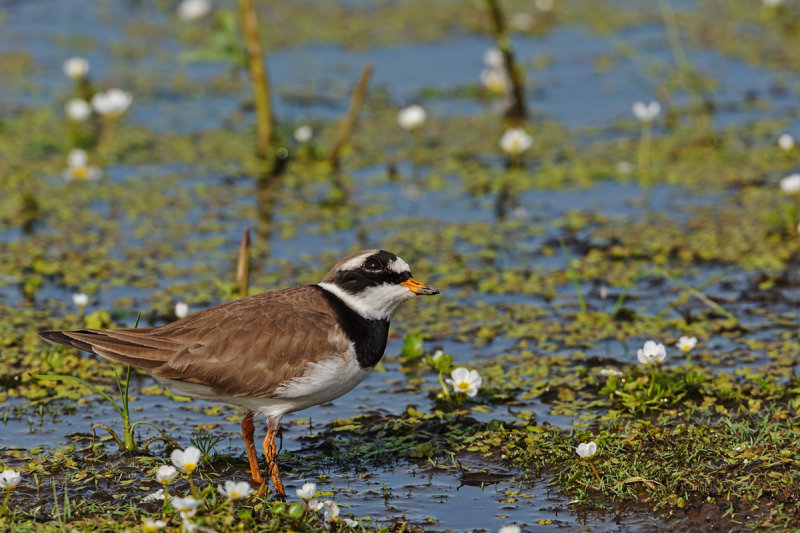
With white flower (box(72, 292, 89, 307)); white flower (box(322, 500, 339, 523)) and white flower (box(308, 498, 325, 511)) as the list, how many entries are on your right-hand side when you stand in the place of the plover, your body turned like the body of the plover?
2

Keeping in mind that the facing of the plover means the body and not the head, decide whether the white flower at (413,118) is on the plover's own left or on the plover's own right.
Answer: on the plover's own left

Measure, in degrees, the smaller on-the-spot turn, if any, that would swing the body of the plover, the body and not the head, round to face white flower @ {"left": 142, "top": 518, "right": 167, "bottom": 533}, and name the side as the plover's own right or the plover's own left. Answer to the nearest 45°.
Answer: approximately 135° to the plover's own right

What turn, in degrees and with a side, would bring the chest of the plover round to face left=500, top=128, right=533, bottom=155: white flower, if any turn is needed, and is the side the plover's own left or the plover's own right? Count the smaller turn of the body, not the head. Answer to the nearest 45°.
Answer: approximately 45° to the plover's own left

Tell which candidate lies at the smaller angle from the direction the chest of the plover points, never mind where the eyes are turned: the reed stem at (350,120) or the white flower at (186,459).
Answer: the reed stem

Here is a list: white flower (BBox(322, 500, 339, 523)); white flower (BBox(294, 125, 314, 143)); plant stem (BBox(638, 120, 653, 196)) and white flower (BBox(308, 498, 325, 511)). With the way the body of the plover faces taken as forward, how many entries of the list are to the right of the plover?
2

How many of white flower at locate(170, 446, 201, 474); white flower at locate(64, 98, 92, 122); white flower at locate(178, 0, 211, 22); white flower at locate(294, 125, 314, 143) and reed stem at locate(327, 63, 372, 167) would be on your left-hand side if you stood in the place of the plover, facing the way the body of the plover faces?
4

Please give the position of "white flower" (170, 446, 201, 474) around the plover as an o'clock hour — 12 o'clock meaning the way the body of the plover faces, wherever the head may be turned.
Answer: The white flower is roughly at 4 o'clock from the plover.

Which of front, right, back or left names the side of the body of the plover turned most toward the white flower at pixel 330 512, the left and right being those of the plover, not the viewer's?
right

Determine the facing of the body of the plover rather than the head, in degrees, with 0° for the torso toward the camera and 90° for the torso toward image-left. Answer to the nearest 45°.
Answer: approximately 270°

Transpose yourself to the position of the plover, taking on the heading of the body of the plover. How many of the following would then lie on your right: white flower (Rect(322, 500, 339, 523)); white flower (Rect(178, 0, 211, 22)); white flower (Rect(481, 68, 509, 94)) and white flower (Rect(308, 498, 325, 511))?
2

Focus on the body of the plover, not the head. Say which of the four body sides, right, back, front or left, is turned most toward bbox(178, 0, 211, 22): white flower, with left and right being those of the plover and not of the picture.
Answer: left

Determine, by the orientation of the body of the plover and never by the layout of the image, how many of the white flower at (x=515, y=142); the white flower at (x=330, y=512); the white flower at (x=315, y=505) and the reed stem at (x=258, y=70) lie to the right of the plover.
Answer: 2

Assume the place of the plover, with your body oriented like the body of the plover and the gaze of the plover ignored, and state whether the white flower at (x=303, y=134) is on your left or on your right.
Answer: on your left
